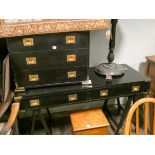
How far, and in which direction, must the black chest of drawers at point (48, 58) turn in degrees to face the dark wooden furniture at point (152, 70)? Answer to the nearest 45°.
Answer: approximately 90° to its left

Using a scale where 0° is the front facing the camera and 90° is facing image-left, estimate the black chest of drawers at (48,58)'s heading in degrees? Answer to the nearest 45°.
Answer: approximately 0°
